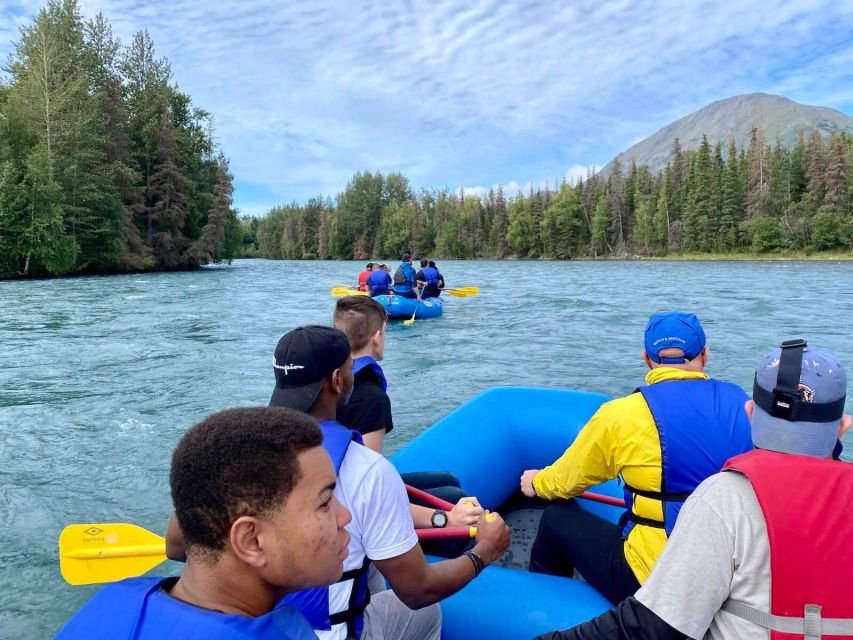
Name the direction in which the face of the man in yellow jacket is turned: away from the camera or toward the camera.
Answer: away from the camera

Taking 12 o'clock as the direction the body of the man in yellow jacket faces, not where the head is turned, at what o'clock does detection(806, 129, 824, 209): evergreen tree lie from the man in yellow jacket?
The evergreen tree is roughly at 2 o'clock from the man in yellow jacket.

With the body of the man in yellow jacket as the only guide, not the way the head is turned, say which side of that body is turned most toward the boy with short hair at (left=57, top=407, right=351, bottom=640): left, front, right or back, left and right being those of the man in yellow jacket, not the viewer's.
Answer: left

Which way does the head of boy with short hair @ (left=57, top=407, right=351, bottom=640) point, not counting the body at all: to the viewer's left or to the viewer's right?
to the viewer's right

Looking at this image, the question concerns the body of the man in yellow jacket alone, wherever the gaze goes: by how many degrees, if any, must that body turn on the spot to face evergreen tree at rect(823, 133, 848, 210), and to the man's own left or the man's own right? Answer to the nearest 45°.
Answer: approximately 45° to the man's own right

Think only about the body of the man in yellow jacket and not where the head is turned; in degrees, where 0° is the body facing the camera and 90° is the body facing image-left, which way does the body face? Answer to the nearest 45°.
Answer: approximately 135°

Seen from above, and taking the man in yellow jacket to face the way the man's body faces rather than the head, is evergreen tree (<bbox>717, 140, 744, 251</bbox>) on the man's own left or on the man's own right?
on the man's own right

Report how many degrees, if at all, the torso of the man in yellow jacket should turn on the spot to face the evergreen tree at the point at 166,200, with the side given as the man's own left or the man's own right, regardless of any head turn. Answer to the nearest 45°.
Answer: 0° — they already face it
